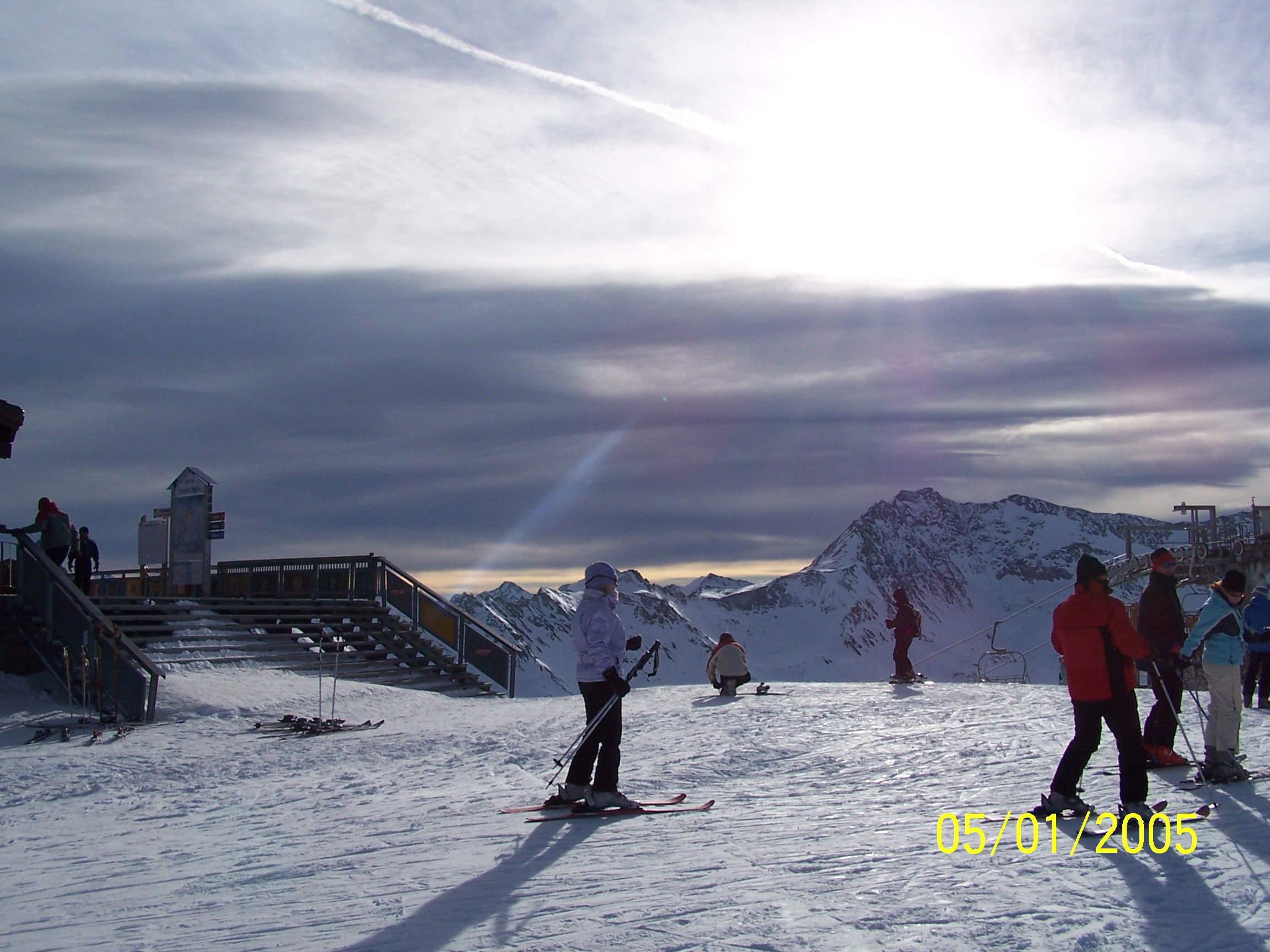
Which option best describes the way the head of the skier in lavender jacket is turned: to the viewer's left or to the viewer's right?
to the viewer's right

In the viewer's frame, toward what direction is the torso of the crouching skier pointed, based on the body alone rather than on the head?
away from the camera

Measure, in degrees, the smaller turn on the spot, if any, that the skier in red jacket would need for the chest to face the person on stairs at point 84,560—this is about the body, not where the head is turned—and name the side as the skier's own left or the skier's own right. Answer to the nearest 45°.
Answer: approximately 90° to the skier's own left

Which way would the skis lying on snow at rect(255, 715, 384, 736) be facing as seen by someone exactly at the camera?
facing to the right of the viewer

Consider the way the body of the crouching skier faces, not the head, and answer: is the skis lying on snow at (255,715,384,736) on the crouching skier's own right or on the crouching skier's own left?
on the crouching skier's own left

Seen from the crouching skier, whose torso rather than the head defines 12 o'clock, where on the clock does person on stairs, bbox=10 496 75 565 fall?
The person on stairs is roughly at 9 o'clock from the crouching skier.

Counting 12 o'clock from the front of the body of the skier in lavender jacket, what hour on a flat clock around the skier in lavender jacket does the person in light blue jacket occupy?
The person in light blue jacket is roughly at 12 o'clock from the skier in lavender jacket.

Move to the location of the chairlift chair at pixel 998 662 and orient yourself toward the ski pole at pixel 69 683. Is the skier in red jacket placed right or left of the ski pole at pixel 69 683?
left

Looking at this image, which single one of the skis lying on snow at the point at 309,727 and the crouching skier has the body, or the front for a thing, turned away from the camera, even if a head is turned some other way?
the crouching skier

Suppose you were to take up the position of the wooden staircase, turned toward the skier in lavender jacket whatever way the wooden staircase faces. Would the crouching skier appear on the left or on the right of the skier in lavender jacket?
left
